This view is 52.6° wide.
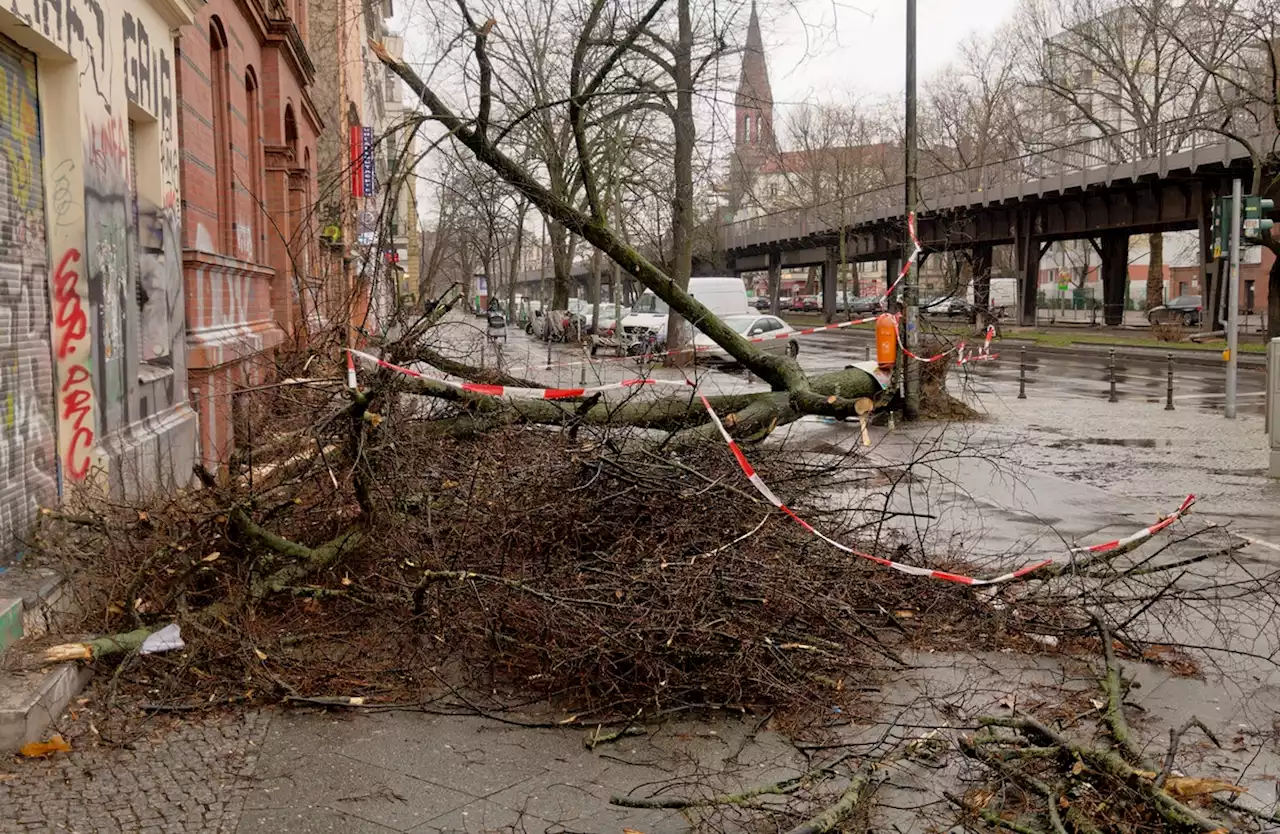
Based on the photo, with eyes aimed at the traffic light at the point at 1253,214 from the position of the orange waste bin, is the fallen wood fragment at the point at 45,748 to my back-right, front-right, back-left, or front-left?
back-right

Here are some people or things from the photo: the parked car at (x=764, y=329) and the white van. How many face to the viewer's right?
0

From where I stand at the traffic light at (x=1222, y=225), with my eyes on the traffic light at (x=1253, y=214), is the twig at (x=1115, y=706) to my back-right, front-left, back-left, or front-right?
back-right

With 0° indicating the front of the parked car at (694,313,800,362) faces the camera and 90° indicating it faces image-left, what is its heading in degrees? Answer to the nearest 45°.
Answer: approximately 45°

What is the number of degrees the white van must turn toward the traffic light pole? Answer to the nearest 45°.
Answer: approximately 45° to its left

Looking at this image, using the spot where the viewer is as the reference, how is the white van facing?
facing the viewer and to the left of the viewer

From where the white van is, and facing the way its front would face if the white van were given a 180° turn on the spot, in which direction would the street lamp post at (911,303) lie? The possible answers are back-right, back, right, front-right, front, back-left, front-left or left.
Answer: back-right

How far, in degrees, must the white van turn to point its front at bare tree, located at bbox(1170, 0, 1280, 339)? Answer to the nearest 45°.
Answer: approximately 135° to its left

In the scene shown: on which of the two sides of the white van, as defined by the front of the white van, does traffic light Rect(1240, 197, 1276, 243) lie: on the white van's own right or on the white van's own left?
on the white van's own left

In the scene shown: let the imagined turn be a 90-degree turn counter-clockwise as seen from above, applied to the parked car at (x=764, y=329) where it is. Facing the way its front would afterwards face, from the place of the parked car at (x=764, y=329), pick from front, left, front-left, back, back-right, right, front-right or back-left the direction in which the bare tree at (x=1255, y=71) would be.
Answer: front-left
